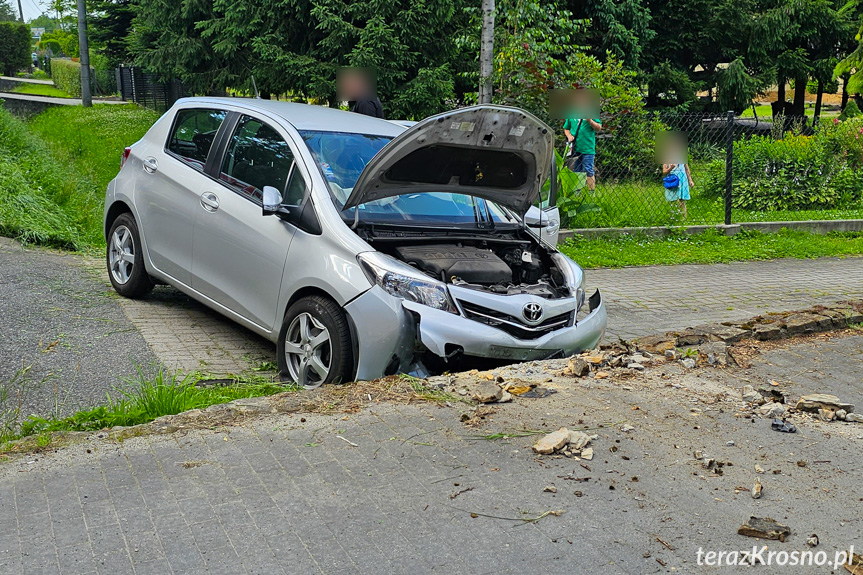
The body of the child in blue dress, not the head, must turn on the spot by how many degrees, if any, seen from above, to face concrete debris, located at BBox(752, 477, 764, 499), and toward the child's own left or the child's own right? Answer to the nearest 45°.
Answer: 0° — they already face it

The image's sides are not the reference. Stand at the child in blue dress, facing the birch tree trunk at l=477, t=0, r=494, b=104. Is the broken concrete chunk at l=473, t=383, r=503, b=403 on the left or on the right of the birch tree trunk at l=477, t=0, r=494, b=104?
left

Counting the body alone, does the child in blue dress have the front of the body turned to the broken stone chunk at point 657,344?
yes

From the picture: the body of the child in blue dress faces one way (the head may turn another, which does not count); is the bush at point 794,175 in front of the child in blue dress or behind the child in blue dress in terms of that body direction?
behind

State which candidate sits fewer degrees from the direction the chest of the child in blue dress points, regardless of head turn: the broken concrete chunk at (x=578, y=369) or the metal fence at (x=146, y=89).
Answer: the broken concrete chunk

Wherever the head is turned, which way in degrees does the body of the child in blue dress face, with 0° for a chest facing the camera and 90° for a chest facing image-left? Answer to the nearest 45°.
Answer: approximately 0°

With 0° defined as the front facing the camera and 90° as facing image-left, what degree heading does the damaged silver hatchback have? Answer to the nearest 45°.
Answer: approximately 315°

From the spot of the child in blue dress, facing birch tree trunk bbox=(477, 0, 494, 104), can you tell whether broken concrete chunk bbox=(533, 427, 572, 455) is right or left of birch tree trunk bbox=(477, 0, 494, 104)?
left

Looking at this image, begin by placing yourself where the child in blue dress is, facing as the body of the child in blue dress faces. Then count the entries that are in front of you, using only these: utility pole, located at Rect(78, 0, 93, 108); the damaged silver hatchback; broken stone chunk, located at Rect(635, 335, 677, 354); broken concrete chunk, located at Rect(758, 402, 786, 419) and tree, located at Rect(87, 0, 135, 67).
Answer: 3

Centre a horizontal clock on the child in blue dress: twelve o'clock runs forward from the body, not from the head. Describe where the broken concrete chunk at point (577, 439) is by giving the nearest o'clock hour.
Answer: The broken concrete chunk is roughly at 12 o'clock from the child in blue dress.

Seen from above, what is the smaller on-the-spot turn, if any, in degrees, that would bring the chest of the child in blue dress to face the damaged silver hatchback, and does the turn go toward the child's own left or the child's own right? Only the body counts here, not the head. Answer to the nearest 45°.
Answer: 0° — they already face it

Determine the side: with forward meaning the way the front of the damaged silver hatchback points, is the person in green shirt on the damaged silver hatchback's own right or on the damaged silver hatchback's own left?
on the damaged silver hatchback's own left

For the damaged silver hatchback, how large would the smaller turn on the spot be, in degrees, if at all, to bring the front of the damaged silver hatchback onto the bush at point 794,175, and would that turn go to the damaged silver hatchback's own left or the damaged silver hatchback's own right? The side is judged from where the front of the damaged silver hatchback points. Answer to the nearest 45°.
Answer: approximately 90° to the damaged silver hatchback's own left

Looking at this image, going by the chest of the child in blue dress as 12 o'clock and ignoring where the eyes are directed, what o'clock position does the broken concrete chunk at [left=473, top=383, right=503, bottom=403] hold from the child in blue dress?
The broken concrete chunk is roughly at 12 o'clock from the child in blue dress.
